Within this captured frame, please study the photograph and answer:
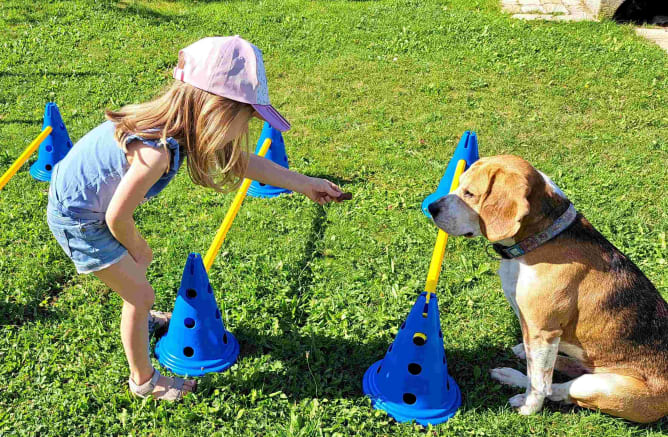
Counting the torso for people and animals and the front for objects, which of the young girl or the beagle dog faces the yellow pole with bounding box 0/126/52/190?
the beagle dog

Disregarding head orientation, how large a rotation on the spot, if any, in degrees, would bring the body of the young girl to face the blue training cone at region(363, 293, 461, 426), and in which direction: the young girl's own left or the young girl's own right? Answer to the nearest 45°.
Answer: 0° — they already face it

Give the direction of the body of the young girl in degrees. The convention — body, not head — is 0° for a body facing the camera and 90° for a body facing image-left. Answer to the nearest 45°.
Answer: approximately 270°

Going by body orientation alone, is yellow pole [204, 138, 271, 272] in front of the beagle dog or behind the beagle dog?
in front

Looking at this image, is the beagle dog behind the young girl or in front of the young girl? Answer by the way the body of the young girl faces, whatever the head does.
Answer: in front

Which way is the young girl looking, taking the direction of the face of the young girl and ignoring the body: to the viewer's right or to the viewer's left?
to the viewer's right

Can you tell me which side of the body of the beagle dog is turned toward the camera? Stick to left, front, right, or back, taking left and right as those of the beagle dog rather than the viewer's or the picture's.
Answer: left

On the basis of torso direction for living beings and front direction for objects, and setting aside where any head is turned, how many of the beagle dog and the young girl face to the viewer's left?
1

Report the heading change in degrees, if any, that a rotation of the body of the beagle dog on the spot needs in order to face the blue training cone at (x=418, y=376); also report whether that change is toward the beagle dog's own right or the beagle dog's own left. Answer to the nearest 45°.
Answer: approximately 45° to the beagle dog's own left
